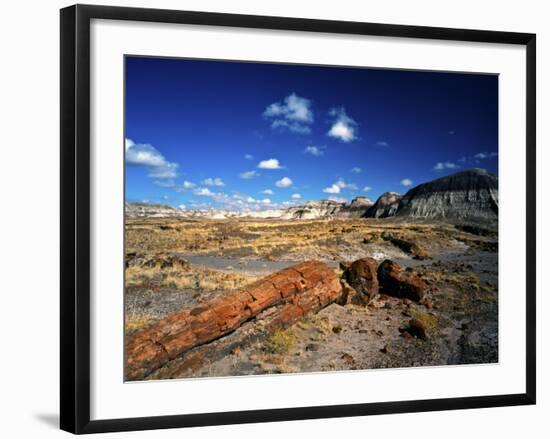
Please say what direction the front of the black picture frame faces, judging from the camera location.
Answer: facing the viewer and to the right of the viewer
